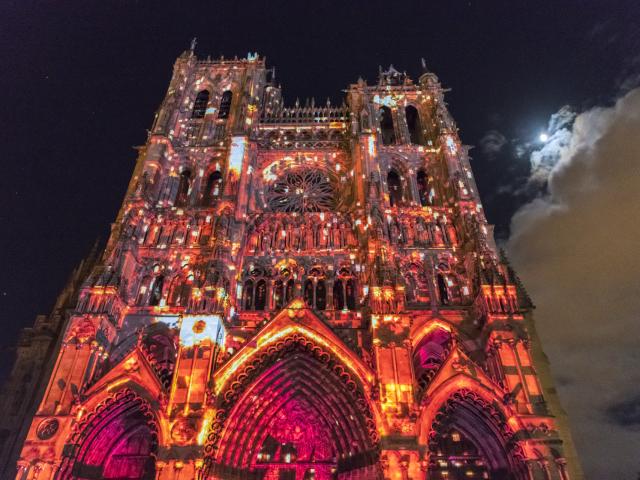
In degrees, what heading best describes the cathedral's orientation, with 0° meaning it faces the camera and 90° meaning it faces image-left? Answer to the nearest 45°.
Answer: approximately 0°
